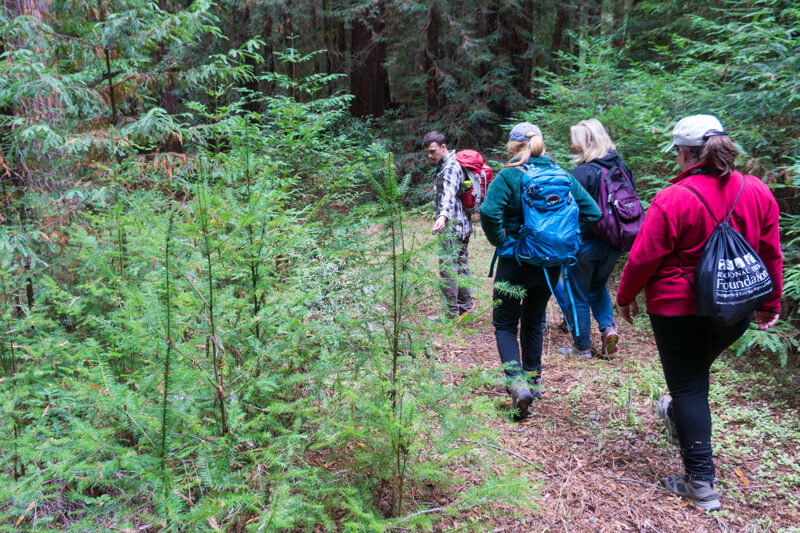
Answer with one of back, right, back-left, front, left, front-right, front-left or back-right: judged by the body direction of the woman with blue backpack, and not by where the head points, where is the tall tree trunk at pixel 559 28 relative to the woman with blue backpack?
front-right

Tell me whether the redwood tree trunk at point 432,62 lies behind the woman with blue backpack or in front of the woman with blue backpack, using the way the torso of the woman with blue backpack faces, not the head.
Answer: in front

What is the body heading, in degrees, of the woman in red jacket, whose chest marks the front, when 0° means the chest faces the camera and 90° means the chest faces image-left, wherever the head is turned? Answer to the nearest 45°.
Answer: approximately 135°

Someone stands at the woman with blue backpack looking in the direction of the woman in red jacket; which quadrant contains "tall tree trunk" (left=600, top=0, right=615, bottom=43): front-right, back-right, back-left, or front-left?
back-left

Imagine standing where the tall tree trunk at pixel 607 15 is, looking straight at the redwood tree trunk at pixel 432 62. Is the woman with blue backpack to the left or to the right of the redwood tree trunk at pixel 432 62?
left

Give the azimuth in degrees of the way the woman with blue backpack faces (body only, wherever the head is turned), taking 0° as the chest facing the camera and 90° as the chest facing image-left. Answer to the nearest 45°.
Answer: approximately 135°

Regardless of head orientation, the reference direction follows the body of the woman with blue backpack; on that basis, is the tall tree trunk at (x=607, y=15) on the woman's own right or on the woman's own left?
on the woman's own right

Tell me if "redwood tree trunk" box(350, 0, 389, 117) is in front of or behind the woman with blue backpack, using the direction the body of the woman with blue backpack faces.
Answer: in front

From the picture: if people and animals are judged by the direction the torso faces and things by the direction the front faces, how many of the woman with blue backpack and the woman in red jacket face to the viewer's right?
0

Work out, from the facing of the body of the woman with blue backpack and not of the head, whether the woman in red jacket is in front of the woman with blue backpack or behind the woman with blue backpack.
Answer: behind

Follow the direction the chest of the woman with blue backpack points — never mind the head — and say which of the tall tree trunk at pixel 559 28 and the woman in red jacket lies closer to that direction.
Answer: the tall tree trunk
